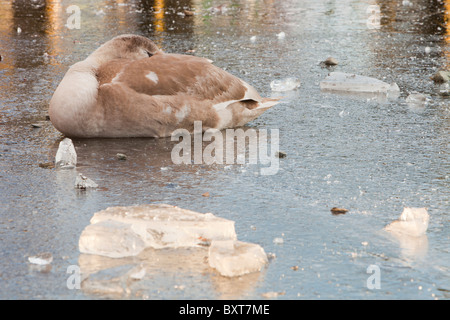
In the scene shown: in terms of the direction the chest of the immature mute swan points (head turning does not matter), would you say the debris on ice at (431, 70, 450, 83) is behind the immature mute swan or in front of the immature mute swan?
behind

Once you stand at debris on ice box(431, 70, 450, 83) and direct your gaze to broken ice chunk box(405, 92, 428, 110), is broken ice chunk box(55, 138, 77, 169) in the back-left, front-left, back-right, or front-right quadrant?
front-right

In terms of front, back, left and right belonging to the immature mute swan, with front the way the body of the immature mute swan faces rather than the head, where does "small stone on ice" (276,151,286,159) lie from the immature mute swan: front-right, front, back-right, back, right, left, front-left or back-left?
back-left

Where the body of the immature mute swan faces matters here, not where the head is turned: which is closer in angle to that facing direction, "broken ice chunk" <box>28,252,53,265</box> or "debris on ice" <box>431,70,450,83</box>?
the broken ice chunk

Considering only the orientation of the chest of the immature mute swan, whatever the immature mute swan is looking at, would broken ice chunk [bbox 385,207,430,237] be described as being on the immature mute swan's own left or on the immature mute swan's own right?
on the immature mute swan's own left

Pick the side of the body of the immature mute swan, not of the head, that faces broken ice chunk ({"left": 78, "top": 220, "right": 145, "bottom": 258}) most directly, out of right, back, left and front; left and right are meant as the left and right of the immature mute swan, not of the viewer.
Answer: left

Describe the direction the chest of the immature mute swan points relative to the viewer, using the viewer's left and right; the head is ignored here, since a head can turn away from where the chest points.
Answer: facing to the left of the viewer

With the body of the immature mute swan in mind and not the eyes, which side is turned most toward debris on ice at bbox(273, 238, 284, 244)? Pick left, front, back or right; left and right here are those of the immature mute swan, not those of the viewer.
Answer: left

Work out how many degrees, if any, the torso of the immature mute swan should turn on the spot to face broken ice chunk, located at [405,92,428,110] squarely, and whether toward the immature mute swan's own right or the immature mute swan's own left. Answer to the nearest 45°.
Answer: approximately 180°

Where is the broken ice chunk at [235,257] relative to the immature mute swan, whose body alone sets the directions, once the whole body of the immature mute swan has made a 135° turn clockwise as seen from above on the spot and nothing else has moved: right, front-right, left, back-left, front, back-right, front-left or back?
back-right

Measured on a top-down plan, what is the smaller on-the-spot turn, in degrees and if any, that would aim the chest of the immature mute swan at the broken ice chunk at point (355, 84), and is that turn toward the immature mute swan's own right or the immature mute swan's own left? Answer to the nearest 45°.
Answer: approximately 135° to the immature mute swan's own right
